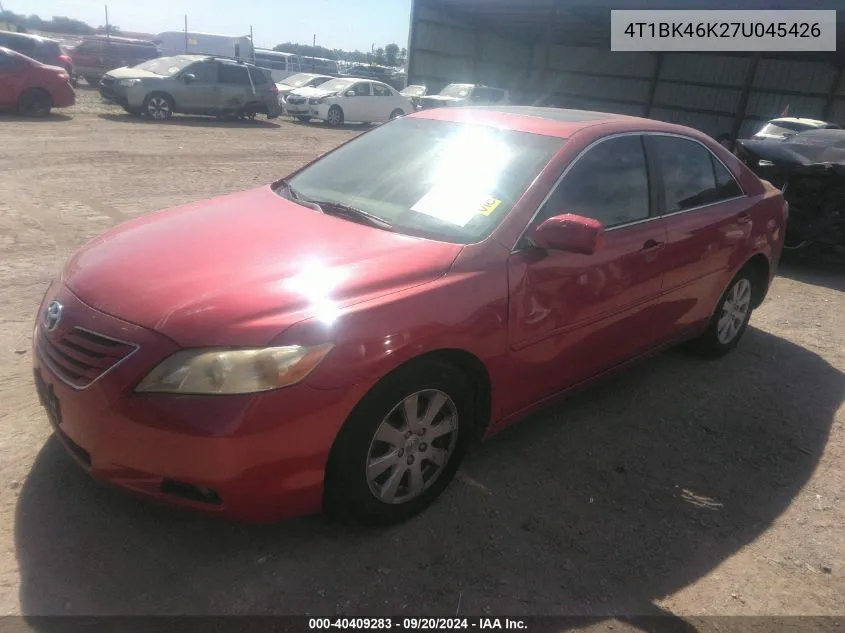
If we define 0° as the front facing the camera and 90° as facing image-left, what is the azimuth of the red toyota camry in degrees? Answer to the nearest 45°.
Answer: approximately 45°

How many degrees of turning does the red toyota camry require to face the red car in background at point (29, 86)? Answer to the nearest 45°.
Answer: approximately 90° to its right

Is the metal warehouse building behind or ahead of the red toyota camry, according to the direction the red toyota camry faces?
behind

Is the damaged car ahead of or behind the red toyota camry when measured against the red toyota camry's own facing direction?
behind

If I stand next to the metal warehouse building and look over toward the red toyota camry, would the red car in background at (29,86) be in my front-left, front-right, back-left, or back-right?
front-right
